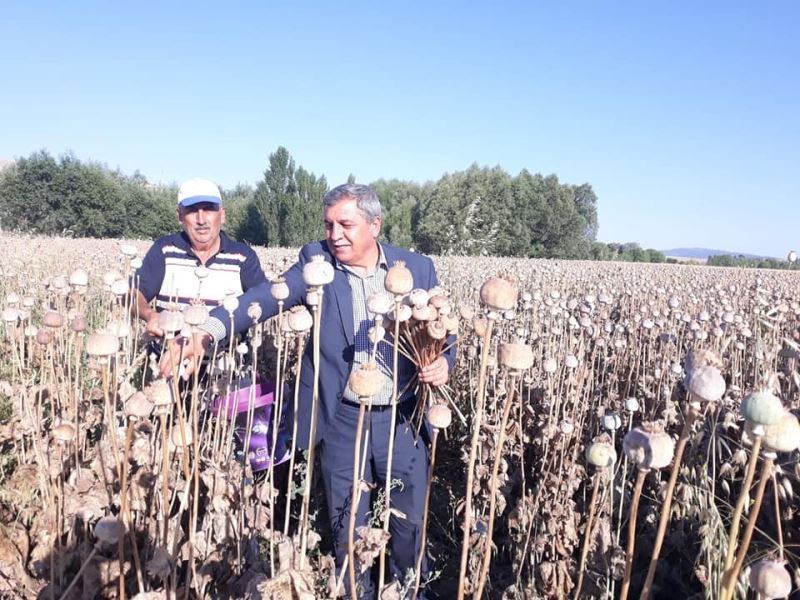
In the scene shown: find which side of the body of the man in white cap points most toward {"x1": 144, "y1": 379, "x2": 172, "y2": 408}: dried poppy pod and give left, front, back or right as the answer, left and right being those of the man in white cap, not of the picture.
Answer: front

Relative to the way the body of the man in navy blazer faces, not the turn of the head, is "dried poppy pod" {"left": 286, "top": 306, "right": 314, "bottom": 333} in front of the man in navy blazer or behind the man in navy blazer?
in front

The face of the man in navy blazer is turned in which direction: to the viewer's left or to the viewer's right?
to the viewer's left

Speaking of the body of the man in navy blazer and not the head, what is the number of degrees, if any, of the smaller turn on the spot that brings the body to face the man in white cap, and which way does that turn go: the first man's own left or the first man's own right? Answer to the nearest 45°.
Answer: approximately 135° to the first man's own right

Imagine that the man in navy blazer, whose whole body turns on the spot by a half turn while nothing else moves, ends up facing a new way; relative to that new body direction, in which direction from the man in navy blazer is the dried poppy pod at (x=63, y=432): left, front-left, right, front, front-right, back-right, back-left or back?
back-left

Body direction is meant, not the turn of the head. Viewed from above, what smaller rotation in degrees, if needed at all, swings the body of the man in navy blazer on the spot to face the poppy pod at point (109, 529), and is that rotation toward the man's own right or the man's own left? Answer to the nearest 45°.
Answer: approximately 45° to the man's own right

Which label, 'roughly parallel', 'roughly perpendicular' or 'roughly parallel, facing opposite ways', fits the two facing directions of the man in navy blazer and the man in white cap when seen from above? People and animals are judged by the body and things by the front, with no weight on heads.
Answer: roughly parallel

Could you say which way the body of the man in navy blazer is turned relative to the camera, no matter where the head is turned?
toward the camera

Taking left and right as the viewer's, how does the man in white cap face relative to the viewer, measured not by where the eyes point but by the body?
facing the viewer

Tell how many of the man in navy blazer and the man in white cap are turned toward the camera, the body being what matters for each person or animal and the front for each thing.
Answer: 2

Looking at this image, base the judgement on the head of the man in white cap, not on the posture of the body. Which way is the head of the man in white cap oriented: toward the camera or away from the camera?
toward the camera

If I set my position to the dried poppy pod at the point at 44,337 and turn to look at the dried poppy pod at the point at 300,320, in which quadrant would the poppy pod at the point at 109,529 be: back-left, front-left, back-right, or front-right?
front-right

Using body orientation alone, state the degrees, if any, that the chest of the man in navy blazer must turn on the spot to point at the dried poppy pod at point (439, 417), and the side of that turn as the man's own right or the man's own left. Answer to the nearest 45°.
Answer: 0° — they already face it

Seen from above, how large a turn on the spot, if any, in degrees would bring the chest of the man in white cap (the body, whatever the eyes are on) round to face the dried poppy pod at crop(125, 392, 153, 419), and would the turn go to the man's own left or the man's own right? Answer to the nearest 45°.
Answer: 0° — they already face it
